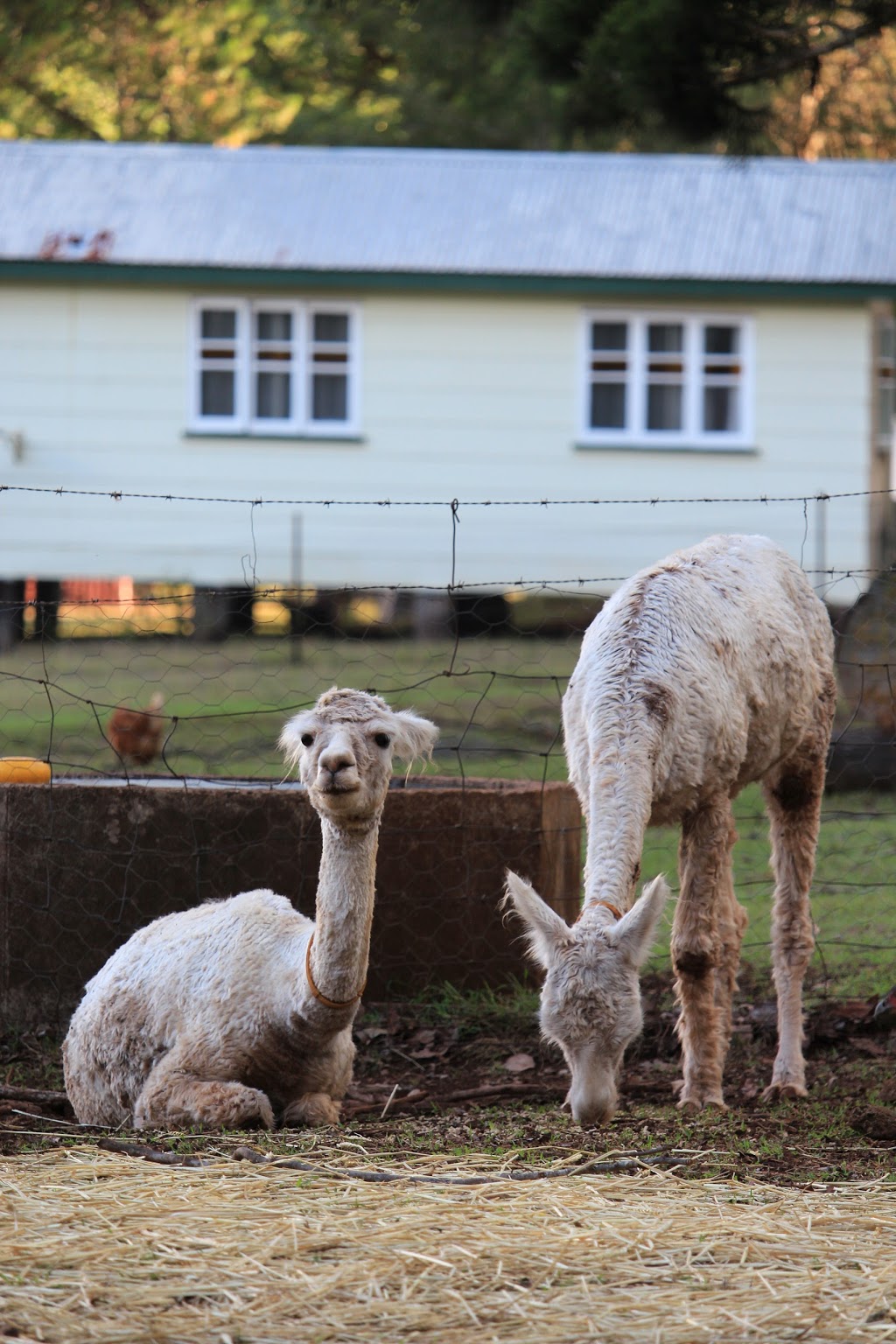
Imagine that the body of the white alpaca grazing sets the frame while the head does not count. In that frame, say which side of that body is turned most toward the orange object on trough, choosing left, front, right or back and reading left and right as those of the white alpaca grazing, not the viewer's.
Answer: right

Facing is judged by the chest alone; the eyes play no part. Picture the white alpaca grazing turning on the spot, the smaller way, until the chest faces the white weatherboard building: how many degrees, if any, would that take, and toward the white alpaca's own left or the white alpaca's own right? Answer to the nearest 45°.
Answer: approximately 135° to the white alpaca's own right

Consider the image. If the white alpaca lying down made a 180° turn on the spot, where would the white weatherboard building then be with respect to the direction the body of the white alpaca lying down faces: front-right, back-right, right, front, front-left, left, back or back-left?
front-right

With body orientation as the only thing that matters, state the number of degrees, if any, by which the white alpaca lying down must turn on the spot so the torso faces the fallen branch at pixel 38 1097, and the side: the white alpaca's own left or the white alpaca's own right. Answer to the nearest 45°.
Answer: approximately 180°

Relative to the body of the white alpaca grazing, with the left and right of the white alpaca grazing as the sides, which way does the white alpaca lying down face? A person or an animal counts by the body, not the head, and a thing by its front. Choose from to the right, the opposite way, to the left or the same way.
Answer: to the left

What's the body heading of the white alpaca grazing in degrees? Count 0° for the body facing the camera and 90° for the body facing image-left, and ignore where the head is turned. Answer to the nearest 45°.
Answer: approximately 45°
